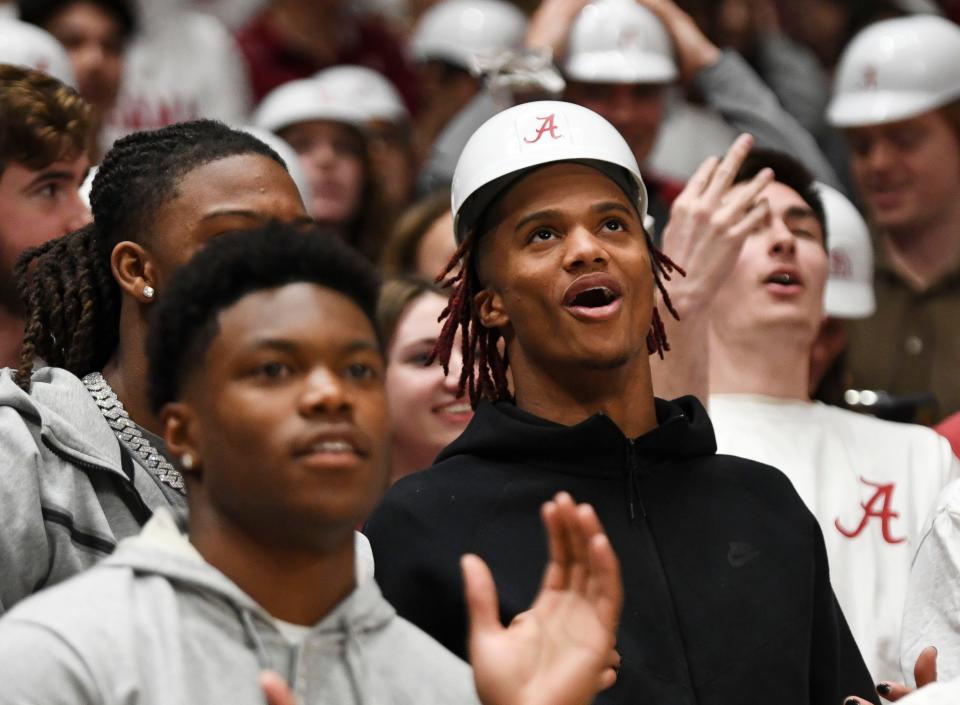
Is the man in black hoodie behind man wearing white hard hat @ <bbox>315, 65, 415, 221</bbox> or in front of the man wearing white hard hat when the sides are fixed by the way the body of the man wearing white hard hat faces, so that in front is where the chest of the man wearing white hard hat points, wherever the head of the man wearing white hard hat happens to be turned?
in front

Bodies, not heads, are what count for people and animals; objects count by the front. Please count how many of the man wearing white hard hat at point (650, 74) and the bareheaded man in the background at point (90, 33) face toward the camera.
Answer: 2

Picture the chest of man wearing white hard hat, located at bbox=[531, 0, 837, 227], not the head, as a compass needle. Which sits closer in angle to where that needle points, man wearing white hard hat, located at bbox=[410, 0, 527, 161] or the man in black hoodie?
the man in black hoodie

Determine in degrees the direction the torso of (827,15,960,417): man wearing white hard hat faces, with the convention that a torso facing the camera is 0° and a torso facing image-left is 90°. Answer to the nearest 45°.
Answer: approximately 45°

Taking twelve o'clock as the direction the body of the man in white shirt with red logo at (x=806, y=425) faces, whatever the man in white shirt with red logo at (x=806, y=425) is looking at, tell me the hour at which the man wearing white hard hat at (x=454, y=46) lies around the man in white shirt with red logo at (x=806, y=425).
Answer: the man wearing white hard hat at (x=454, y=46) is roughly at 5 o'clock from the man in white shirt with red logo at (x=806, y=425).

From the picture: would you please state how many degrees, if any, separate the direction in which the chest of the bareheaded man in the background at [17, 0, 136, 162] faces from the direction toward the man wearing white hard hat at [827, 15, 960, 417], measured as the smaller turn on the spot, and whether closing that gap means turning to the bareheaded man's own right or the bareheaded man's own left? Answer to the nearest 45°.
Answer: approximately 90° to the bareheaded man's own left

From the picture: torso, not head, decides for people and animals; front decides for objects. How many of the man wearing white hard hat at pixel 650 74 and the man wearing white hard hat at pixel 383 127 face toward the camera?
2
